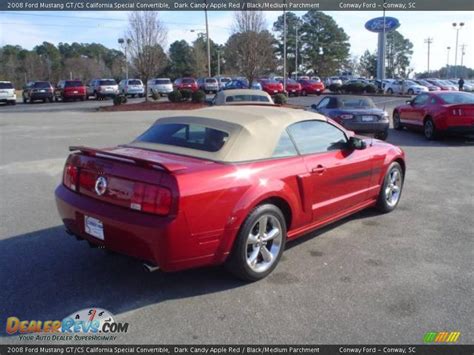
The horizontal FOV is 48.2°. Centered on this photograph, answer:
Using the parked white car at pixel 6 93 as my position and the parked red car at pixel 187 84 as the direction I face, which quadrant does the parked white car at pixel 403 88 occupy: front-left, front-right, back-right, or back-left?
front-right

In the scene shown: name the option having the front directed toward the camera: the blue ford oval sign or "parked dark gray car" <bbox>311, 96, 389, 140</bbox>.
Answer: the blue ford oval sign

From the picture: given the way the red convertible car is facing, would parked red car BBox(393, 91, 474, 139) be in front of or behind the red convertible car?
in front

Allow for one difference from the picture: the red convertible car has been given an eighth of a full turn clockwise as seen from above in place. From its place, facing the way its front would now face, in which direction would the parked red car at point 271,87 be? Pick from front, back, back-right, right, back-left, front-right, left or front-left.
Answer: left

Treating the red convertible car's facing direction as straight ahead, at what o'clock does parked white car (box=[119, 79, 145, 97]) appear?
The parked white car is roughly at 10 o'clock from the red convertible car.

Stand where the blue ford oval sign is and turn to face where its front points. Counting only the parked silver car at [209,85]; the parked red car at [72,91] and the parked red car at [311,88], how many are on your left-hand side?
0

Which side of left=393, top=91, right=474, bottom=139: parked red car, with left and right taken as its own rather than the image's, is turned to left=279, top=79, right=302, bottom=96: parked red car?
front

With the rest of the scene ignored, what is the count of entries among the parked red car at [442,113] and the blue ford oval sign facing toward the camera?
1

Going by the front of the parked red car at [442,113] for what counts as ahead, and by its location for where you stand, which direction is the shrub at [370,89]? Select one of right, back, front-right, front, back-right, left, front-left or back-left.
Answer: front-right

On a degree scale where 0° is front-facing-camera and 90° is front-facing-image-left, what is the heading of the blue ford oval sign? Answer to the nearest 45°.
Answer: approximately 0°

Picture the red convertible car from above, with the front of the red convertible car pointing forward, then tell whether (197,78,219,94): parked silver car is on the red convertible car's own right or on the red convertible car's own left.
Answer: on the red convertible car's own left

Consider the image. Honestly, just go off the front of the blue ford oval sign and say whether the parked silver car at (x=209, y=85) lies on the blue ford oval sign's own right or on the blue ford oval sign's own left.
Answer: on the blue ford oval sign's own right
